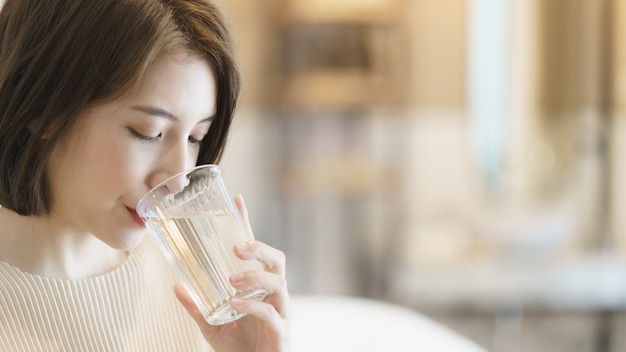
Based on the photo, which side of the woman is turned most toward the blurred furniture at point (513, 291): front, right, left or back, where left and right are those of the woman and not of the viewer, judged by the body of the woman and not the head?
left

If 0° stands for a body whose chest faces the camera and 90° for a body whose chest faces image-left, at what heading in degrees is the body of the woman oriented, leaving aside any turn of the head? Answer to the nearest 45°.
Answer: approximately 315°

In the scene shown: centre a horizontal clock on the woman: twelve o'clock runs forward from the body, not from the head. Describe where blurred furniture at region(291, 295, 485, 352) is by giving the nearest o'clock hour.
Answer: The blurred furniture is roughly at 9 o'clock from the woman.
